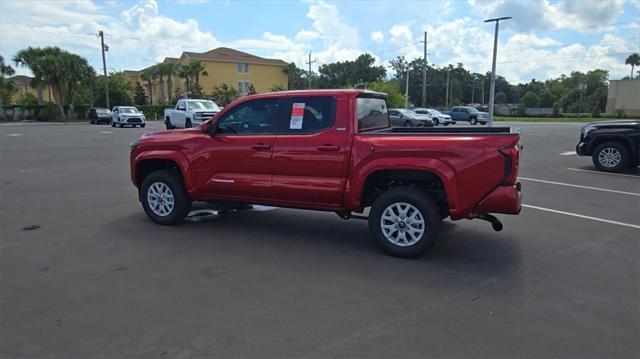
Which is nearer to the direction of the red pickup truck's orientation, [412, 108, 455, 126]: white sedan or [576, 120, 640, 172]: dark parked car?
the white sedan

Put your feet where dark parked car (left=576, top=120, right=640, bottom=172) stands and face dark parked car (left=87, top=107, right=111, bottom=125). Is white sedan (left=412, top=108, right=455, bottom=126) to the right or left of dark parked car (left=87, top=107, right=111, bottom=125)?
right

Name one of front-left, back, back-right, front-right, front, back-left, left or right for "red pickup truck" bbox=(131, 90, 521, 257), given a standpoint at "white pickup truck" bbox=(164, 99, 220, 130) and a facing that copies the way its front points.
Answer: front-right

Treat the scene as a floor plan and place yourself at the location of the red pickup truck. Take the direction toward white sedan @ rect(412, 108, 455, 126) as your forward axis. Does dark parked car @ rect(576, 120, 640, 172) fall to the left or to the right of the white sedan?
right

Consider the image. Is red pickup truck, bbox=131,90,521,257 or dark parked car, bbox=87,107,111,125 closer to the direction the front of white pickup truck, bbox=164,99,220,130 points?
the red pickup truck

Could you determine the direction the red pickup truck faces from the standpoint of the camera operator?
facing away from the viewer and to the left of the viewer

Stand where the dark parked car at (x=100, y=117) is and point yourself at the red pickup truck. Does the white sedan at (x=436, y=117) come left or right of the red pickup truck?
left

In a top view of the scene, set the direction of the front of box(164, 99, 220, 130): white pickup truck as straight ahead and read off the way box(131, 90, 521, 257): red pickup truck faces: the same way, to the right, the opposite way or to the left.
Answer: the opposite way

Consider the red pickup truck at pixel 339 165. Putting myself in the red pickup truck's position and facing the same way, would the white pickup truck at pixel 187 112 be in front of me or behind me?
in front

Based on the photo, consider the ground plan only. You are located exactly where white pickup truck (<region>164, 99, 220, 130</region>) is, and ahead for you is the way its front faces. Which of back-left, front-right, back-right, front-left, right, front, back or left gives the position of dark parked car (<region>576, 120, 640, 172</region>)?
front

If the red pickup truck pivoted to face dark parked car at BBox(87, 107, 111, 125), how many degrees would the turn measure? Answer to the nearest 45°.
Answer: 0° — it already faces it
